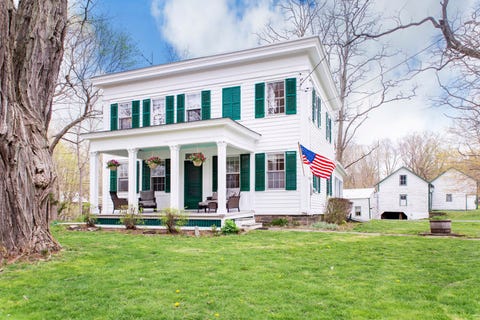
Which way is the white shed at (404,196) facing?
toward the camera

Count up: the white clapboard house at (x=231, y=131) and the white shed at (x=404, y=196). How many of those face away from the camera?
0

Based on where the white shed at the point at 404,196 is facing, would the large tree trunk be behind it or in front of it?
in front

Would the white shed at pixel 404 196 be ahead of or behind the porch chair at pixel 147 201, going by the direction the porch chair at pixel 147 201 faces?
behind

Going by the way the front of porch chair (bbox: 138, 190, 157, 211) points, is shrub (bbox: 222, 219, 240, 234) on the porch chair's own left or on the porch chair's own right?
on the porch chair's own left

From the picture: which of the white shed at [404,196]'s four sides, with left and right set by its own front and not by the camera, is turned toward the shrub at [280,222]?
front

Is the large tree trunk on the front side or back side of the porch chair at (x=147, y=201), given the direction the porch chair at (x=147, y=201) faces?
on the front side

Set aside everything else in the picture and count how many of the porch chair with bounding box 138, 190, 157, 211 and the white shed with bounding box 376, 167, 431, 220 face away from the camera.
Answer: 0

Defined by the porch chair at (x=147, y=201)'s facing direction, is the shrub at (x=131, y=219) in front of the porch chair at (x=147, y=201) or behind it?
in front

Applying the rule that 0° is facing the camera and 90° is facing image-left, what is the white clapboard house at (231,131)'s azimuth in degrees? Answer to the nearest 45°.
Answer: approximately 45°
